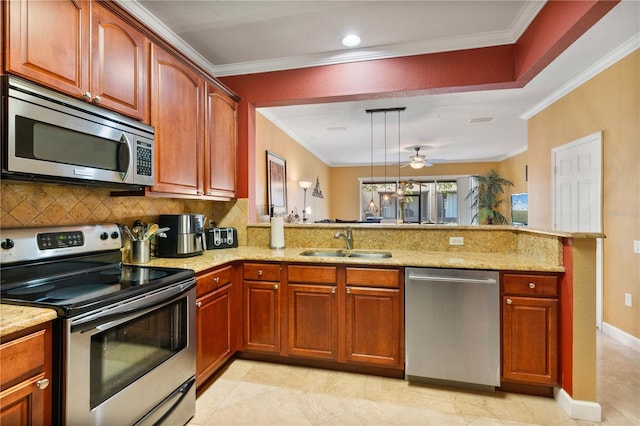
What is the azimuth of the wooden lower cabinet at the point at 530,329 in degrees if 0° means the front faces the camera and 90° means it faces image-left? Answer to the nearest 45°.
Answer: approximately 0°

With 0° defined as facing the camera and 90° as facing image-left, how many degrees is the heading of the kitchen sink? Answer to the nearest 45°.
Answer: approximately 0°

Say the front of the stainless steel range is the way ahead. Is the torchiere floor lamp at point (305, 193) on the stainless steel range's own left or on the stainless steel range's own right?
on the stainless steel range's own left

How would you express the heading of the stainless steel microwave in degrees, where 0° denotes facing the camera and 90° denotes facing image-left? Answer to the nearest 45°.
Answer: approximately 315°

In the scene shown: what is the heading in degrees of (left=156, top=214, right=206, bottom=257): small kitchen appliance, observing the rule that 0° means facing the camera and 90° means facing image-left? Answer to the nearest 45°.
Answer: approximately 315°

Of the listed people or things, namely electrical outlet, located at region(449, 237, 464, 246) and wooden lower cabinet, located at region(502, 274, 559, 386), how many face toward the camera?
2
